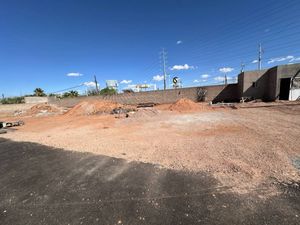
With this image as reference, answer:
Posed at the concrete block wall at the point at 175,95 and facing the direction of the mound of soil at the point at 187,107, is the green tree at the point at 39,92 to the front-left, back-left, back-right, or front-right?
back-right

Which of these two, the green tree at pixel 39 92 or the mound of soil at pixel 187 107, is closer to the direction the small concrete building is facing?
the mound of soil

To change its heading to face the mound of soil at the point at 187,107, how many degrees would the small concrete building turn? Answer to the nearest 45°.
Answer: approximately 45° to its right
